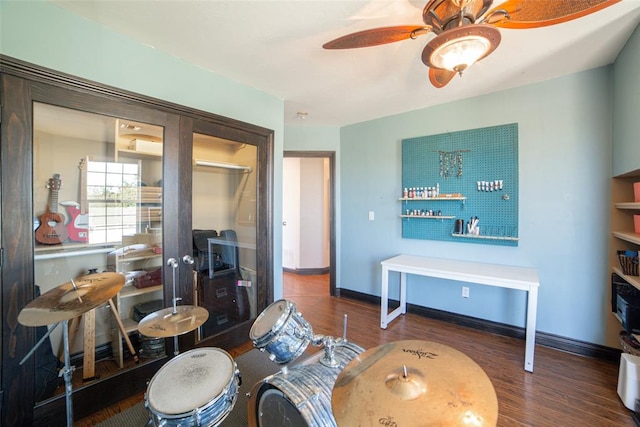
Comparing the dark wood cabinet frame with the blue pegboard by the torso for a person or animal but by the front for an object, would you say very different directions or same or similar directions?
very different directions

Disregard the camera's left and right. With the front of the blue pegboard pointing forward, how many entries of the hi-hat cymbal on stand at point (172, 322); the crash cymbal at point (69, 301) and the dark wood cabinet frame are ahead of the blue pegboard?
3

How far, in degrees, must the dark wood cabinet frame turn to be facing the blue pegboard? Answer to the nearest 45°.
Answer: approximately 45° to its left

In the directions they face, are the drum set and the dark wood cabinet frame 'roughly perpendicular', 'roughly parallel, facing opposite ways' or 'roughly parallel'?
roughly perpendicular

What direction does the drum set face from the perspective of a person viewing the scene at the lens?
facing away from the viewer and to the right of the viewer

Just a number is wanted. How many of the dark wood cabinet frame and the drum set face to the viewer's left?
0

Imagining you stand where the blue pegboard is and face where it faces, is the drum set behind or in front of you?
in front

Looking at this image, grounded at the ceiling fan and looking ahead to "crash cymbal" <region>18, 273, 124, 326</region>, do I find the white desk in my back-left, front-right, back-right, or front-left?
back-right

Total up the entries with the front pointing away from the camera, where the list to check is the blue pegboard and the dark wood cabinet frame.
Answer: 0

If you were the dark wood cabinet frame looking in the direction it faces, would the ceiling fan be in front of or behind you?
in front

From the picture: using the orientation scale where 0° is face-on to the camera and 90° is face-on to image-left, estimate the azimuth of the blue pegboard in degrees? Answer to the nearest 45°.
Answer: approximately 45°

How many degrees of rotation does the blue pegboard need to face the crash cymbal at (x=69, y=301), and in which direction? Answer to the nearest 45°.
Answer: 0° — it already faces it
